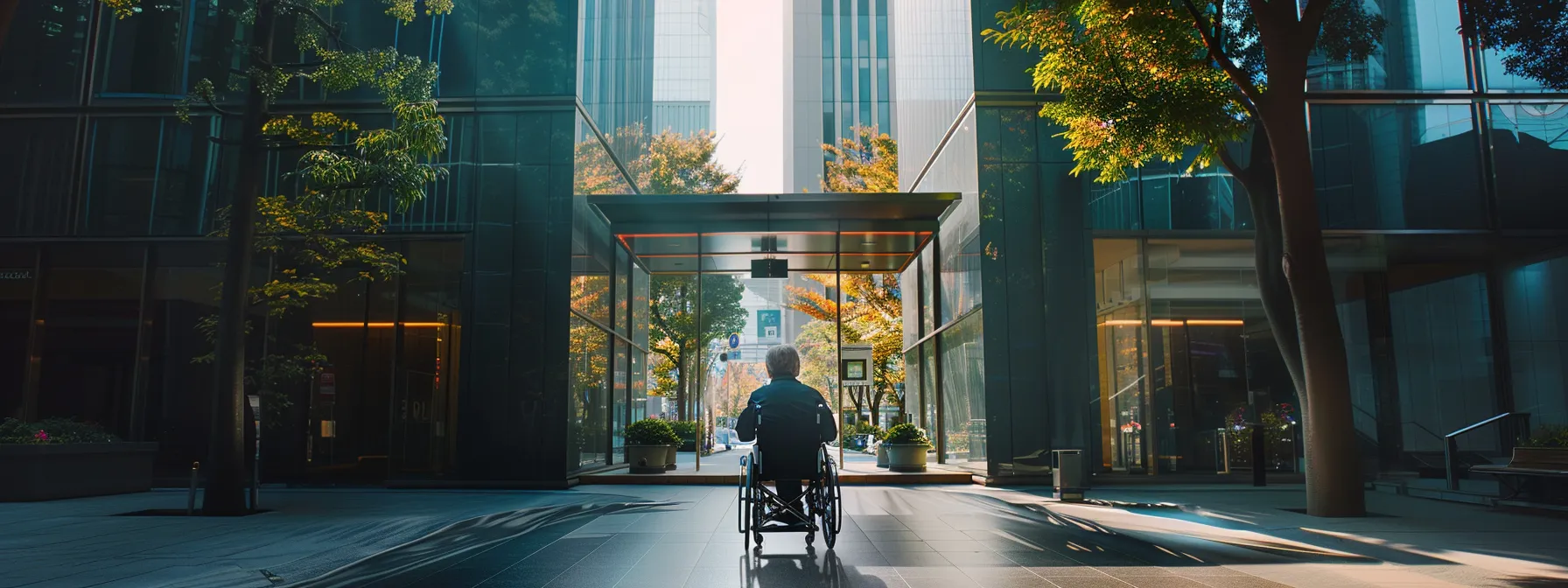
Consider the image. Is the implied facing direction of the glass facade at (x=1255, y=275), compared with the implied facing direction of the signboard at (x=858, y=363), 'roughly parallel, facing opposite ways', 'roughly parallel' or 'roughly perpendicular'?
roughly parallel

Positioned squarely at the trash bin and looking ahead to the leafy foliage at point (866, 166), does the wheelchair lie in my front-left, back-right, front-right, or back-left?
back-left

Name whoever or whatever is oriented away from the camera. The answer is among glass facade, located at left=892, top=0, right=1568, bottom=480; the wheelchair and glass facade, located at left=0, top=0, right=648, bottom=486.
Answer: the wheelchair

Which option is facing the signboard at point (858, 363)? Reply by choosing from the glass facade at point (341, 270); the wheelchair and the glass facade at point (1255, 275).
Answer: the wheelchair

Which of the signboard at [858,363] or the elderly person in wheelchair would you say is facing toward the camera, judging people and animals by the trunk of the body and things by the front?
the signboard

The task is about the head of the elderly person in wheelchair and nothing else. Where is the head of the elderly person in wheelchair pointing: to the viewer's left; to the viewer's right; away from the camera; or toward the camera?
away from the camera

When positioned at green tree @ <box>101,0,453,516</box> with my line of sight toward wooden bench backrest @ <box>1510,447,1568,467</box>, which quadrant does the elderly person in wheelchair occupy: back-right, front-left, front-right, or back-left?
front-right

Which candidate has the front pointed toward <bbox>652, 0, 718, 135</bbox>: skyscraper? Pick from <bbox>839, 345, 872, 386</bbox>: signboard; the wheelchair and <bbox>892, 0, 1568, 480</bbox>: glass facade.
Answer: the wheelchair

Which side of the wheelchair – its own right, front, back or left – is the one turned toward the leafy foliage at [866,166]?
front

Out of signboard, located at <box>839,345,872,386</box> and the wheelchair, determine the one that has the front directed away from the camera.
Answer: the wheelchair

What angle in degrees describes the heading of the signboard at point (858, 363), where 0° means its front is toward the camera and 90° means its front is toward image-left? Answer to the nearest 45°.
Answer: approximately 0°

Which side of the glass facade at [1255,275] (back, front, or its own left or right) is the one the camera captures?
front

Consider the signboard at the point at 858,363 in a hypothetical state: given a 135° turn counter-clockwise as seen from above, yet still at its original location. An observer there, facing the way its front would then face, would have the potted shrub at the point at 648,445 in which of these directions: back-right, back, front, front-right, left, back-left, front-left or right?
back

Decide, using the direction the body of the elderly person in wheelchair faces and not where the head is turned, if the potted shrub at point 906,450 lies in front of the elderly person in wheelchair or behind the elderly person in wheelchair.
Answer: in front

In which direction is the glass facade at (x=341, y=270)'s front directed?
toward the camera

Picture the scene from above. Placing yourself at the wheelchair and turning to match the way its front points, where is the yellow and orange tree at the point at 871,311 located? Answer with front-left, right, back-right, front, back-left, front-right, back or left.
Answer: front

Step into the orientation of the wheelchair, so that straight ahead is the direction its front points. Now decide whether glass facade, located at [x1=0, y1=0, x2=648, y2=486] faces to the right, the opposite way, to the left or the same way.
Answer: the opposite way

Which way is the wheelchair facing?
away from the camera

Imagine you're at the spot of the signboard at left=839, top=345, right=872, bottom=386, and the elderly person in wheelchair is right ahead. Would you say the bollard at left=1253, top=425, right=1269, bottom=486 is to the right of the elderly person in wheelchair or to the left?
left

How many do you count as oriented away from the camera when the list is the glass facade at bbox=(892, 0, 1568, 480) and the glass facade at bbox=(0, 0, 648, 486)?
0

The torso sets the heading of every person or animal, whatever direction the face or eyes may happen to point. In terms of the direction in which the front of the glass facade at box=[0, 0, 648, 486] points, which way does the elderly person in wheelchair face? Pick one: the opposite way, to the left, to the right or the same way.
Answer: the opposite way
